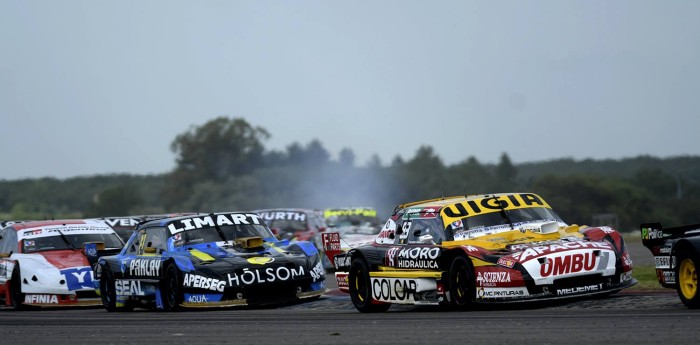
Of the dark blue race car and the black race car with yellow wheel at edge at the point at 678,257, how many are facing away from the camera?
0

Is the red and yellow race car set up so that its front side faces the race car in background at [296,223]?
no

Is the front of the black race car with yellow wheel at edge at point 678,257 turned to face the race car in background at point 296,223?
no

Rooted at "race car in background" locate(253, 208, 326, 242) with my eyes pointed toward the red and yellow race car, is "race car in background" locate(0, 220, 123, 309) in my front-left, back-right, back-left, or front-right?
front-right

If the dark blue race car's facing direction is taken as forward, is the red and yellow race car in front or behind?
in front

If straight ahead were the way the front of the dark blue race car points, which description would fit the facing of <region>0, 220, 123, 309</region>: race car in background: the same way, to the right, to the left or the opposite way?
the same way

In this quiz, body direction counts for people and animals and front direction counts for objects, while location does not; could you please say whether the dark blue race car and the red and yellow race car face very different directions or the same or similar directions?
same or similar directions

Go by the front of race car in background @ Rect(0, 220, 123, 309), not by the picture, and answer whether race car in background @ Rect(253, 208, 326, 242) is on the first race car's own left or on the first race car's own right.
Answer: on the first race car's own left

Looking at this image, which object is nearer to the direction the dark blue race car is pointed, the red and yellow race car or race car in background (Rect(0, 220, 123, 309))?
the red and yellow race car

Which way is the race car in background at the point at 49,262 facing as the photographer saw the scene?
facing the viewer and to the right of the viewer

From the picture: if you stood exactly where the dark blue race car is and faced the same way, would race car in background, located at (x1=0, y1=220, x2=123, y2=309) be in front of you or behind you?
behind

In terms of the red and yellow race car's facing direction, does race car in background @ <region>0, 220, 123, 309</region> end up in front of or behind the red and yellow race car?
behind
